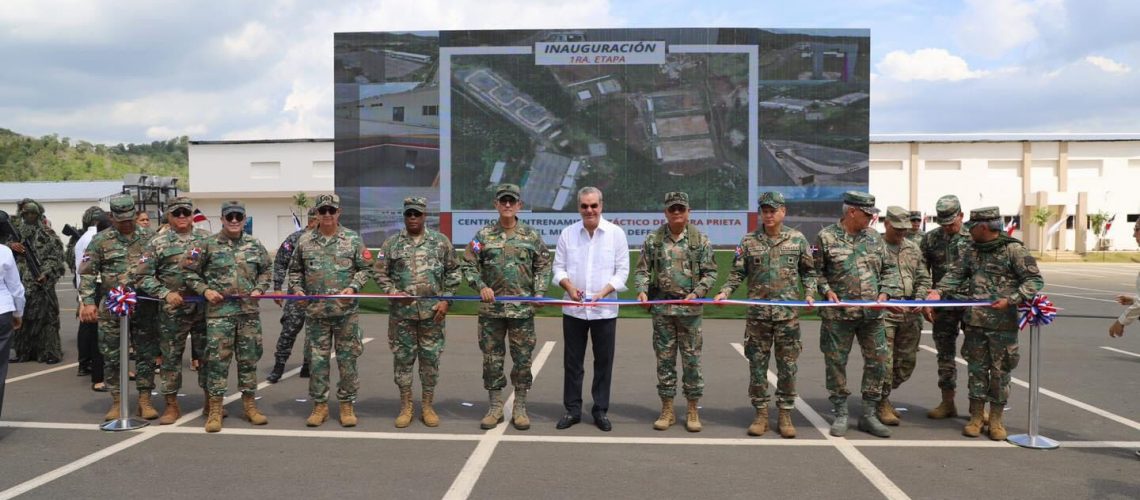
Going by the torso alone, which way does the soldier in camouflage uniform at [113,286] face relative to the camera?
toward the camera

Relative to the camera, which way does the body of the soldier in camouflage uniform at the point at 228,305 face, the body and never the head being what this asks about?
toward the camera

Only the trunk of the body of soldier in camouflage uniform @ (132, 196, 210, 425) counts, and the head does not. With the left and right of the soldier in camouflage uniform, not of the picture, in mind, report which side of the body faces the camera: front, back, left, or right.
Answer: front

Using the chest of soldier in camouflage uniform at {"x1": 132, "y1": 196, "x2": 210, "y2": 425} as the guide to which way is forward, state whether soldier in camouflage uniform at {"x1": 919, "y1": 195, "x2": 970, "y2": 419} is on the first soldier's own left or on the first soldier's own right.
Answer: on the first soldier's own left

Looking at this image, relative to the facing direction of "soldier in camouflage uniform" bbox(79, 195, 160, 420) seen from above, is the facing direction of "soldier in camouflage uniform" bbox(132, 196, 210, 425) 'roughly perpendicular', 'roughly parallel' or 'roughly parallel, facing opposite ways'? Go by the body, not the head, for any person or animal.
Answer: roughly parallel

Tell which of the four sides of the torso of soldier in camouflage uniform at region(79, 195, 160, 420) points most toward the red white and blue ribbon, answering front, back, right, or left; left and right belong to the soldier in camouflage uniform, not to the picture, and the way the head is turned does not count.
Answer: front

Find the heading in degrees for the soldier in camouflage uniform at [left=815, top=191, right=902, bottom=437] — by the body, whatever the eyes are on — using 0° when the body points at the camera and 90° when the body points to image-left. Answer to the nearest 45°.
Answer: approximately 0°

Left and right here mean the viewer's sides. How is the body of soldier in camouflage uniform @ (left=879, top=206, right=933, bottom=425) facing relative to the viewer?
facing the viewer and to the left of the viewer

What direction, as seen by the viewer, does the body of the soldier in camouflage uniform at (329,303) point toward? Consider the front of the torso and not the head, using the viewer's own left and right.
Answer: facing the viewer

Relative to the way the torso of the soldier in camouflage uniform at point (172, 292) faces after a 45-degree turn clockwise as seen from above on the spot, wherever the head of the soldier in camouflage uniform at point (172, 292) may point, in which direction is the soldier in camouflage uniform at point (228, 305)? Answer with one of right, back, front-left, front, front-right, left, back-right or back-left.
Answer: left

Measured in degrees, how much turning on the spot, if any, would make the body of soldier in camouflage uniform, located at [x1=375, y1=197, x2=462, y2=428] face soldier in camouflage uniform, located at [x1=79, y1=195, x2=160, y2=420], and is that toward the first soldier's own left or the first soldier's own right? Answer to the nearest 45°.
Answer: approximately 90° to the first soldier's own right

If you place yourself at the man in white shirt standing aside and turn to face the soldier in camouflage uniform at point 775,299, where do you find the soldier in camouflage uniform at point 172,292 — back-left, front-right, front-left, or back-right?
front-left

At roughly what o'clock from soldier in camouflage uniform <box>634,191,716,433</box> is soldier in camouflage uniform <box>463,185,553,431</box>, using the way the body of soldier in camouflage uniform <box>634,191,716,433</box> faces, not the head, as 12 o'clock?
soldier in camouflage uniform <box>463,185,553,431</box> is roughly at 3 o'clock from soldier in camouflage uniform <box>634,191,716,433</box>.

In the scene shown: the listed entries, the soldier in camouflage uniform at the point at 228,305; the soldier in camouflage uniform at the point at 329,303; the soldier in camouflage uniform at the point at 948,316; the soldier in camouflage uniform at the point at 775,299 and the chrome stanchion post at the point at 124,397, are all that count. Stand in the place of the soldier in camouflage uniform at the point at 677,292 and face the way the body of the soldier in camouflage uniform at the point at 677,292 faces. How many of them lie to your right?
3

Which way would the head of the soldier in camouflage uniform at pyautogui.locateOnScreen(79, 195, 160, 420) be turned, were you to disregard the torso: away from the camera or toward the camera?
toward the camera

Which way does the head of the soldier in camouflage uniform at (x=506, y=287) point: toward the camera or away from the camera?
toward the camera

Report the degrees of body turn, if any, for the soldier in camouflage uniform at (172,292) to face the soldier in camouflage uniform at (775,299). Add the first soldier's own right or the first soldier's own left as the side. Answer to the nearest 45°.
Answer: approximately 45° to the first soldier's own left

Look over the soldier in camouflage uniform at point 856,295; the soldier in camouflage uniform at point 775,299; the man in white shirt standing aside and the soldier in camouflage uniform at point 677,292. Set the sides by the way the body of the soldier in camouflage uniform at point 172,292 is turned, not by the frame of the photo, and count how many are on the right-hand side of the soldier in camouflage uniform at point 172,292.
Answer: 1
